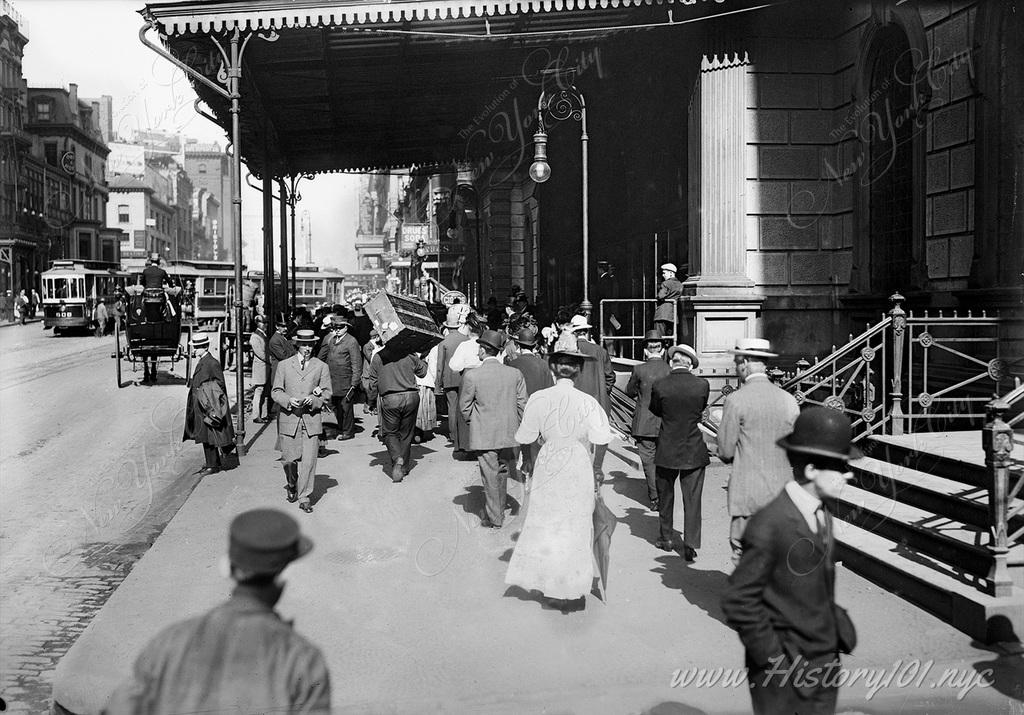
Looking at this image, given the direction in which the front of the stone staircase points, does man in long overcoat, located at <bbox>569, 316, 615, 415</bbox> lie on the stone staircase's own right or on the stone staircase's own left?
on the stone staircase's own right

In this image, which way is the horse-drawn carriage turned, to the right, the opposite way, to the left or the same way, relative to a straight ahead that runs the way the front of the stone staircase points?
to the right

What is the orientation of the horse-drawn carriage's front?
away from the camera

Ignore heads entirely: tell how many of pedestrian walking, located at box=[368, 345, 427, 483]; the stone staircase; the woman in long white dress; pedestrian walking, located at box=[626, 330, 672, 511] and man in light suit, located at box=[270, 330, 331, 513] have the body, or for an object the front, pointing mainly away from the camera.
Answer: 3

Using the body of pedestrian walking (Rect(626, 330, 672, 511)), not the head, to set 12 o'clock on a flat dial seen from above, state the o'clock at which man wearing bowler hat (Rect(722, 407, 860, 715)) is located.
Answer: The man wearing bowler hat is roughly at 6 o'clock from the pedestrian walking.

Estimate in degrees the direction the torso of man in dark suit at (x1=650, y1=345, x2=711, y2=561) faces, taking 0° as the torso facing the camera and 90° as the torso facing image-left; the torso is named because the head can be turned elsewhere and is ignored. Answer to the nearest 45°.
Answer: approximately 180°

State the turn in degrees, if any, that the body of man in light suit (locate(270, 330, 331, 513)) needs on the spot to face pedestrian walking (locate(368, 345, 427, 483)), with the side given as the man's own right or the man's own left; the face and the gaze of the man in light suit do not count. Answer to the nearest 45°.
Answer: approximately 135° to the man's own left

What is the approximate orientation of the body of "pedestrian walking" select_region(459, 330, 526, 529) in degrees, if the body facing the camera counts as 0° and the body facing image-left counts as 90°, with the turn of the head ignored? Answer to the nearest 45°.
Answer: approximately 180°

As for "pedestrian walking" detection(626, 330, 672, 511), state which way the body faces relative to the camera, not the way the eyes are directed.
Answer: away from the camera

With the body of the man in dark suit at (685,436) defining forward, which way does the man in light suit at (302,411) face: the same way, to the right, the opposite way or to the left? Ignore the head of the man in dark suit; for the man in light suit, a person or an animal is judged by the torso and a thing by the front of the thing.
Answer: the opposite way

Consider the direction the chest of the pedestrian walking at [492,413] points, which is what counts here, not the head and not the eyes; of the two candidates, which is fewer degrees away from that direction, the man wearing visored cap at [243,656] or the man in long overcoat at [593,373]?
the man in long overcoat

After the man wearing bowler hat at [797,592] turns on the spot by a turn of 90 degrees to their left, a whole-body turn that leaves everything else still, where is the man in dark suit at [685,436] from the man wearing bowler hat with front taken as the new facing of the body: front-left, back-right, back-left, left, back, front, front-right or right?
front-left

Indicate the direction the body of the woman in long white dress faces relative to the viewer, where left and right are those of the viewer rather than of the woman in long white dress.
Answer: facing away from the viewer
